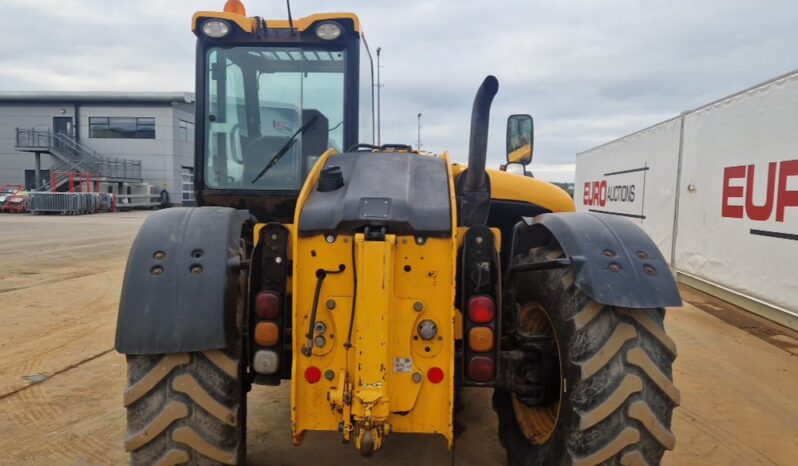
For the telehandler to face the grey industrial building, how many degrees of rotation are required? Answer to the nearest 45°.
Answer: approximately 45° to its left

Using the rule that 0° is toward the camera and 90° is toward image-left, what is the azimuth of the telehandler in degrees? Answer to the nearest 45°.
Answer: approximately 180°

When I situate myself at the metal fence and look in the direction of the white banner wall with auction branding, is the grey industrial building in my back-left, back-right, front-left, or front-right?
back-left

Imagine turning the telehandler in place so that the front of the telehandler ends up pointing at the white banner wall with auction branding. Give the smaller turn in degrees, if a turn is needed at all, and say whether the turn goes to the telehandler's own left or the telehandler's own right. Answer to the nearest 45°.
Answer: approximately 45° to the telehandler's own right
